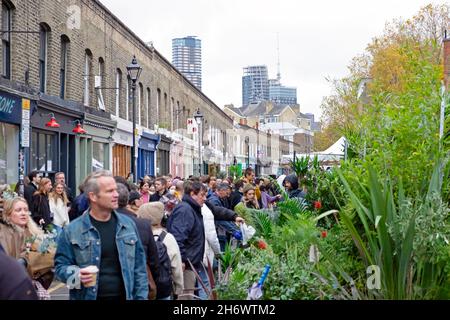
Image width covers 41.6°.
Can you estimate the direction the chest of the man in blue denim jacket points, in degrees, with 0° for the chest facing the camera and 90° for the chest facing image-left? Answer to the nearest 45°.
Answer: approximately 315°

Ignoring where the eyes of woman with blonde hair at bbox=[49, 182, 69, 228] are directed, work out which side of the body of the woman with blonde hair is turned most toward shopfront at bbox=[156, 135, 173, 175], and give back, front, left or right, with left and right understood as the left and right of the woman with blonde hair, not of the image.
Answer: back

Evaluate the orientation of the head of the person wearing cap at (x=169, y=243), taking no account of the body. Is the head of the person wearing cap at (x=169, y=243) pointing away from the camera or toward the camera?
away from the camera

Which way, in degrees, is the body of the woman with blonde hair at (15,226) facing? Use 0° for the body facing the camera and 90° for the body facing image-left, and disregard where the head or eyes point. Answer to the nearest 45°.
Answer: approximately 315°

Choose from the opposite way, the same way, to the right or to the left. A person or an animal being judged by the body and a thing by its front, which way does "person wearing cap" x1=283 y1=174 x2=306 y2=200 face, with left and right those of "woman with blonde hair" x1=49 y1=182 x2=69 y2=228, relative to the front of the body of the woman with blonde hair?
to the right

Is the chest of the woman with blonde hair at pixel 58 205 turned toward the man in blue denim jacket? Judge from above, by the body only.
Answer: yes

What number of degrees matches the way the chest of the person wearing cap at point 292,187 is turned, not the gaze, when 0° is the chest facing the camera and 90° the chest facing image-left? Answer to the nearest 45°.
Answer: approximately 90°

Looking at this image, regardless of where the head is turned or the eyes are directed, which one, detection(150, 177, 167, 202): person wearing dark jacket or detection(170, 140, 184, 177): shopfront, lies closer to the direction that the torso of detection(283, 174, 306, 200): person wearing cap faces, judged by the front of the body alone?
the person wearing dark jacket
